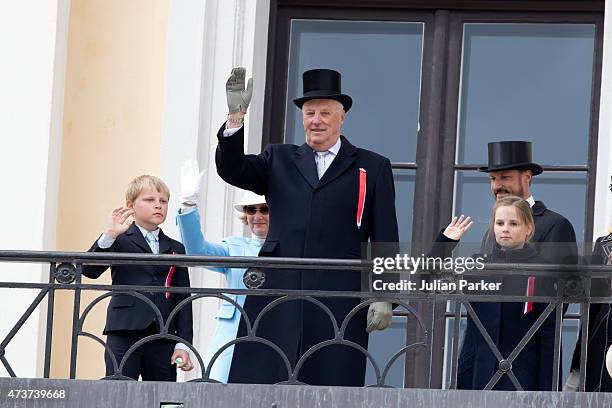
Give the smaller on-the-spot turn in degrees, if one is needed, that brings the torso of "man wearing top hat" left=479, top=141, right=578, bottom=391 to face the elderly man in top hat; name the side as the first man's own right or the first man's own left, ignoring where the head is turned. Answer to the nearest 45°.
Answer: approximately 45° to the first man's own right

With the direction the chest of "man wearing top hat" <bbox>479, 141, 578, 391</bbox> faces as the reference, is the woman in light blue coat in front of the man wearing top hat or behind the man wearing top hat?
in front

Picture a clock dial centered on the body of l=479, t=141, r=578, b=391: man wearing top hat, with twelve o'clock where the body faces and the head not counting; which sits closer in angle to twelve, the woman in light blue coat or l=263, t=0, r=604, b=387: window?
the woman in light blue coat

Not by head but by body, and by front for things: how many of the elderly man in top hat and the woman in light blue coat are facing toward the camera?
2

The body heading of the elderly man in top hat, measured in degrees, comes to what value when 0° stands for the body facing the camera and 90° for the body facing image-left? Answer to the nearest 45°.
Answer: approximately 0°

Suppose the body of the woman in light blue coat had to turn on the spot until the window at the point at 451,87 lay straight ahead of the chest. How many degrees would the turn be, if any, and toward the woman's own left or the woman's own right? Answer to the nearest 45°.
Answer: approximately 135° to the woman's own left

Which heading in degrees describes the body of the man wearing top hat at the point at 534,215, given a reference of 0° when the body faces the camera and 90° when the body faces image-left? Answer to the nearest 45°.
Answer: approximately 45°

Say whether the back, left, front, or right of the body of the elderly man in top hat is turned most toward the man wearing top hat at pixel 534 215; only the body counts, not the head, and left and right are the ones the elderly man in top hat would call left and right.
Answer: left
